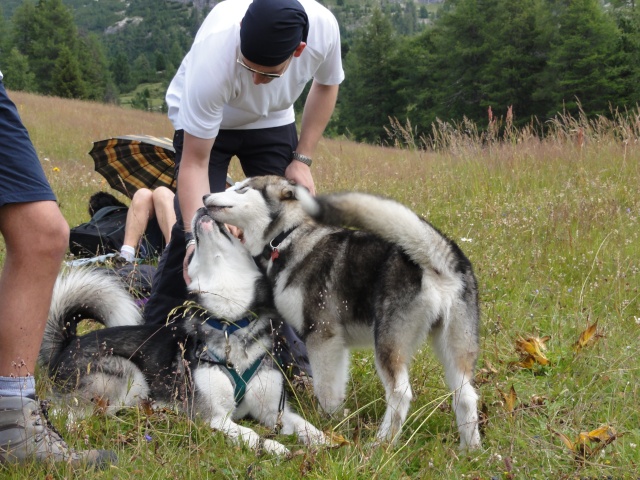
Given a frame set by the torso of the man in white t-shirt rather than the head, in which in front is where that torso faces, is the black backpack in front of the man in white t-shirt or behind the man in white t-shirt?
behind

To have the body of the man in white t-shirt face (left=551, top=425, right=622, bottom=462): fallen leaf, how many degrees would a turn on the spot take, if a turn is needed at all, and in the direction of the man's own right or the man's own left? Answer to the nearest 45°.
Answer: approximately 45° to the man's own left

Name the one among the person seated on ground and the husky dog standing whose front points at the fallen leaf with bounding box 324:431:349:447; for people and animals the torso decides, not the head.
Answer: the person seated on ground

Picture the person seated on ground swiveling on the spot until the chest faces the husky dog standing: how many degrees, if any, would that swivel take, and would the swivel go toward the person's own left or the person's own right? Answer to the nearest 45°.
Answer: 0° — they already face it

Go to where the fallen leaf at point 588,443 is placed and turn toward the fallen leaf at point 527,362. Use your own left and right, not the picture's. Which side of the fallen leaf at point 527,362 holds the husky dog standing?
left

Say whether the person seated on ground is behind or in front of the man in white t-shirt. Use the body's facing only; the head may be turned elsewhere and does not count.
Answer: behind

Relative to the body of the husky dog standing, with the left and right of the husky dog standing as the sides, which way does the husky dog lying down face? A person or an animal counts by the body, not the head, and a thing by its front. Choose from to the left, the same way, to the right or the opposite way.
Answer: the opposite way

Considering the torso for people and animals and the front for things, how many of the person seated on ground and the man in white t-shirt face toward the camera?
2

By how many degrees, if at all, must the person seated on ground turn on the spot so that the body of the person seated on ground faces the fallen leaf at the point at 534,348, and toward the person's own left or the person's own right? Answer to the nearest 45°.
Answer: approximately 45° to the person's own left

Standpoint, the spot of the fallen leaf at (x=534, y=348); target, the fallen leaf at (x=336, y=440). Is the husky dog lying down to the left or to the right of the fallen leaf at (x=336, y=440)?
right

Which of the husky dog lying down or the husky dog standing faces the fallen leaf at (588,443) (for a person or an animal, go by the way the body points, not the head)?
the husky dog lying down

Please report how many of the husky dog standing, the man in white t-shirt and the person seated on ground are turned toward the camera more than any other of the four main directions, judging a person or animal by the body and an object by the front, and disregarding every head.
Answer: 2
